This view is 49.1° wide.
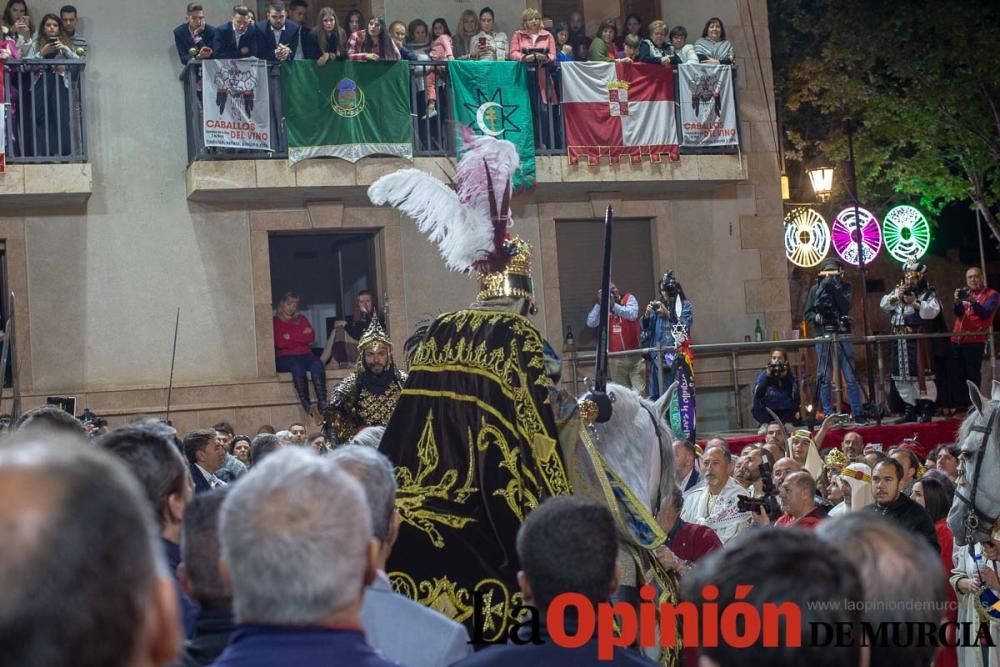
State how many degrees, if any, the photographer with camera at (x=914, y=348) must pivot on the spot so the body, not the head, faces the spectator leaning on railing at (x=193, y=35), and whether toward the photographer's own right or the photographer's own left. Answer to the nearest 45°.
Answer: approximately 45° to the photographer's own right

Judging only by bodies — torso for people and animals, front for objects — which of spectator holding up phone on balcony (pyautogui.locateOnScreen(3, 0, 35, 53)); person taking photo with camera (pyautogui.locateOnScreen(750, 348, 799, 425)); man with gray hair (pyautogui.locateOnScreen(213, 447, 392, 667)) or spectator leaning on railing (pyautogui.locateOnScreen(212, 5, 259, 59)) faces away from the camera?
the man with gray hair

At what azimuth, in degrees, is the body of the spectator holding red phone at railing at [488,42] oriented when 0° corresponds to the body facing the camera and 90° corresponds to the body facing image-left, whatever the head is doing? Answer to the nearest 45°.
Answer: approximately 0°

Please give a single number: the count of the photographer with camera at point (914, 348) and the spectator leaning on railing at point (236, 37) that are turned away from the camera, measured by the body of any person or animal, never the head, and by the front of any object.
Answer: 0

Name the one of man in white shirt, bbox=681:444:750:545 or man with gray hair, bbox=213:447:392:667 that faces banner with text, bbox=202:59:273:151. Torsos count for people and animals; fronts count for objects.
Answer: the man with gray hair

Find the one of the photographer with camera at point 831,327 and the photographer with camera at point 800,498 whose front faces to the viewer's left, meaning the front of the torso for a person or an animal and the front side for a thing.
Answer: the photographer with camera at point 800,498

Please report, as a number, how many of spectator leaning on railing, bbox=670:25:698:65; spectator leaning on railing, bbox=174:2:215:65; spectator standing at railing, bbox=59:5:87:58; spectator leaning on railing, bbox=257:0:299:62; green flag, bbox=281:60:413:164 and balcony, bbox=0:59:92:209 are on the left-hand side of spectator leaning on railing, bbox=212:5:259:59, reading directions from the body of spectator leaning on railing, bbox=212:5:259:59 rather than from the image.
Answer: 3

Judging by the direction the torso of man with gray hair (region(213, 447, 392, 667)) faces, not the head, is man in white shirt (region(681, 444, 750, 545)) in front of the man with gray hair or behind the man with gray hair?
in front

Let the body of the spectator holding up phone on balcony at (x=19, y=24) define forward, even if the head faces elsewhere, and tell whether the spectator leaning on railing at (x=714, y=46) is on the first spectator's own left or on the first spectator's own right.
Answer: on the first spectator's own left

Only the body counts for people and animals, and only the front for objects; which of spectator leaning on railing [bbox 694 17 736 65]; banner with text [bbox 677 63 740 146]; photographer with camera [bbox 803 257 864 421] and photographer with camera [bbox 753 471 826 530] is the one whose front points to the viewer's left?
photographer with camera [bbox 753 471 826 530]

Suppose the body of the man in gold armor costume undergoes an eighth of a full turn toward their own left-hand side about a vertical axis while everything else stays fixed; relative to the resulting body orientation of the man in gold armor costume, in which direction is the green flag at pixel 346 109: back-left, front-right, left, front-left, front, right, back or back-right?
back-left

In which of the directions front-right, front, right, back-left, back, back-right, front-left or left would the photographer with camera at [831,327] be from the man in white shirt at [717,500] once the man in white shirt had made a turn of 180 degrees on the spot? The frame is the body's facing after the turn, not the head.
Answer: front-left

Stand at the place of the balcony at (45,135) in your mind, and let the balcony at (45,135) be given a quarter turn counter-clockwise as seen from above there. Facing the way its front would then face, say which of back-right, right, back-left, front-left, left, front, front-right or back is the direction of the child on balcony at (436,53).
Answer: front

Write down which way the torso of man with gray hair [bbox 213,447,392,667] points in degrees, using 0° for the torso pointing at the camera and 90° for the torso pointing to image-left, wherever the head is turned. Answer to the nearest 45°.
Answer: approximately 180°

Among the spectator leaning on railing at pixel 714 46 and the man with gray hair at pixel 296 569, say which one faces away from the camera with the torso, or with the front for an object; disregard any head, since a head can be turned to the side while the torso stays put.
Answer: the man with gray hair

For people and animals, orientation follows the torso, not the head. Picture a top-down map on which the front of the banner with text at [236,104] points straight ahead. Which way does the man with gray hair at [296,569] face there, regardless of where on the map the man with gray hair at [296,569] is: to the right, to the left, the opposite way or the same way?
the opposite way
